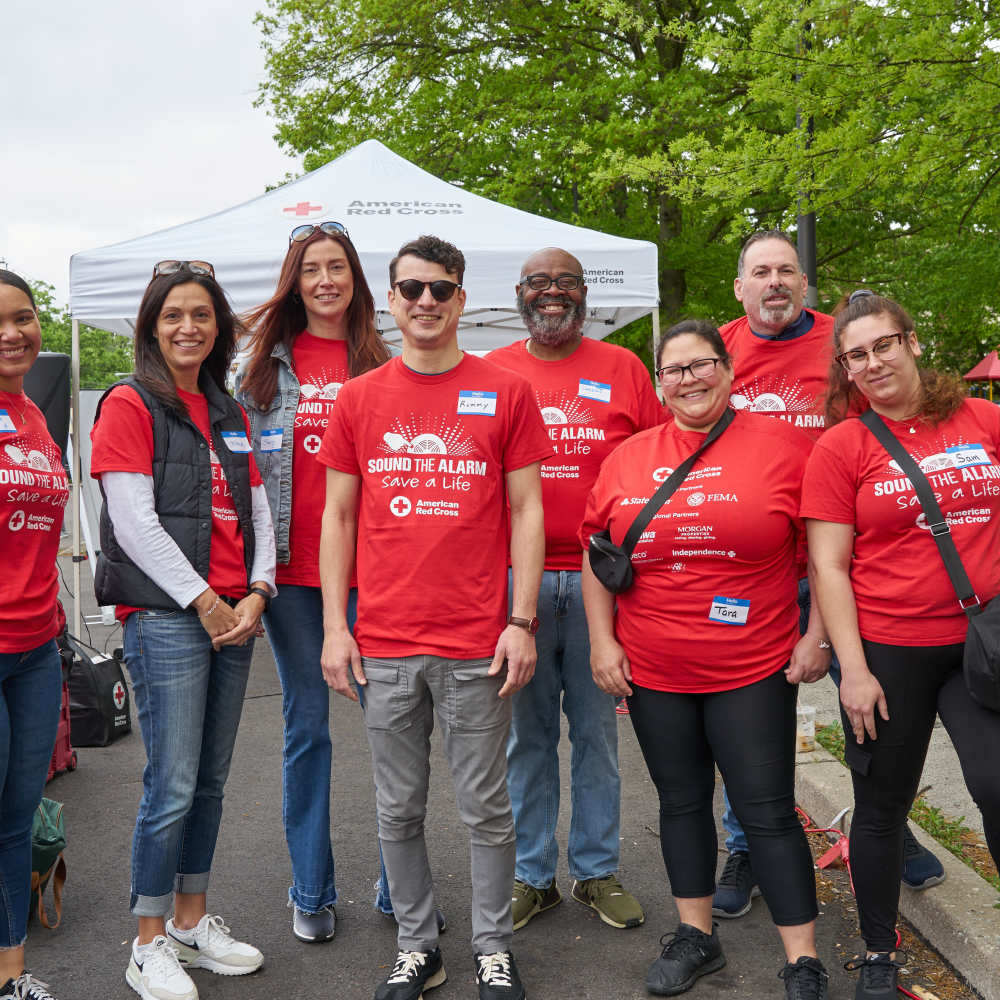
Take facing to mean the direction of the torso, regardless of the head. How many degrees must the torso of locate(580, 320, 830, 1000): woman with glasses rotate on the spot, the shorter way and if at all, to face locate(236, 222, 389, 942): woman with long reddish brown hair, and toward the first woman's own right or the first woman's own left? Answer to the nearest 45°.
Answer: approximately 90° to the first woman's own right

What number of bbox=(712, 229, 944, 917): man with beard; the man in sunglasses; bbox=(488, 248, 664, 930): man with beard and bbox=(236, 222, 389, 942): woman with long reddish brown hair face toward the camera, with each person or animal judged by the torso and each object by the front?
4

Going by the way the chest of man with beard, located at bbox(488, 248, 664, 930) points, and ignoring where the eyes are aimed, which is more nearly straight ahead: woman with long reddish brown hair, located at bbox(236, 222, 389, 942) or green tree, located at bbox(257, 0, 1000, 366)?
the woman with long reddish brown hair

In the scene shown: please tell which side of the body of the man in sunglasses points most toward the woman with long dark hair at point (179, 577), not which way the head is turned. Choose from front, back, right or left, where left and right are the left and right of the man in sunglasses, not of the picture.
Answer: right

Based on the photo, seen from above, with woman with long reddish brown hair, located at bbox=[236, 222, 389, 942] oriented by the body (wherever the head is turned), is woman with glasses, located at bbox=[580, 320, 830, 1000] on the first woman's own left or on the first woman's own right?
on the first woman's own left

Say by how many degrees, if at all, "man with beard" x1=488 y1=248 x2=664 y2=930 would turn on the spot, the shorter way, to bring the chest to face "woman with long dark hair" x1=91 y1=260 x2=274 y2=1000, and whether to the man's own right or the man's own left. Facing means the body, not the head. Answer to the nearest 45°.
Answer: approximately 45° to the man's own right

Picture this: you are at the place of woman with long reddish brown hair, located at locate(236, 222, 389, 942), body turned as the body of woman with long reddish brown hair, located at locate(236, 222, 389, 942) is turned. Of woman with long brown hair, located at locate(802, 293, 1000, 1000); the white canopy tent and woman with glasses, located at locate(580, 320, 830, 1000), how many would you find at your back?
1

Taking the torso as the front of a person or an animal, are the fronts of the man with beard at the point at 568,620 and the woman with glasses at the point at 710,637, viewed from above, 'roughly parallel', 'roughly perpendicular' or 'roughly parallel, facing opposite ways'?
roughly parallel

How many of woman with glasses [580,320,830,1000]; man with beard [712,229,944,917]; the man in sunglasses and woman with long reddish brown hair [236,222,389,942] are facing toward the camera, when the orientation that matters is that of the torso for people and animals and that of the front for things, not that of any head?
4

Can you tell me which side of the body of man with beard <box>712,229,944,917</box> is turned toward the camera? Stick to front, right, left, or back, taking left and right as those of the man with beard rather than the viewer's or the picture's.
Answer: front

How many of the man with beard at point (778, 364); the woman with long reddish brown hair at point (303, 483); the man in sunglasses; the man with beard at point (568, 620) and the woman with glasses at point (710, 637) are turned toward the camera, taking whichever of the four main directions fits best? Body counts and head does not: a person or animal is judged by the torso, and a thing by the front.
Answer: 5

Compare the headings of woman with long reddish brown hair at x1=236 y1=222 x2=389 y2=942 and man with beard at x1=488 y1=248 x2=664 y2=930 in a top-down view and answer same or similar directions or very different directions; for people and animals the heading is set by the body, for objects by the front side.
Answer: same or similar directions

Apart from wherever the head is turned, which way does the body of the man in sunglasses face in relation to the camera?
toward the camera

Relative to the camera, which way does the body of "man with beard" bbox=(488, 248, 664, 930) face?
toward the camera

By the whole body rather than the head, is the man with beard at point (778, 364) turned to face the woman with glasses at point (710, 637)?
yes

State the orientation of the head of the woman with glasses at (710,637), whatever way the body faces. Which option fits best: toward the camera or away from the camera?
toward the camera
